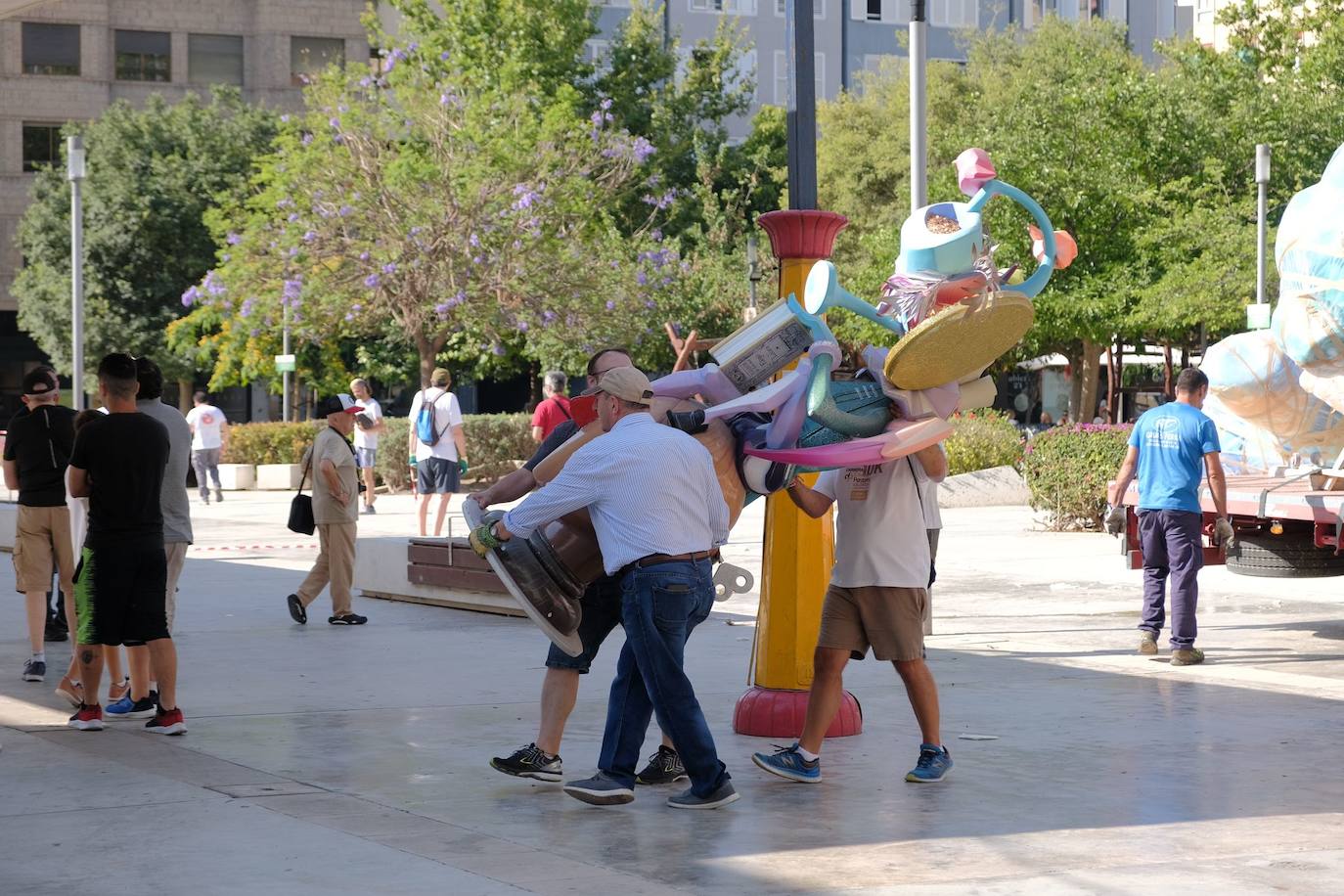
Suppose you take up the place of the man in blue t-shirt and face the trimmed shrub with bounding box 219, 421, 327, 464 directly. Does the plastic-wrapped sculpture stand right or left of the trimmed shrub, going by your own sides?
right

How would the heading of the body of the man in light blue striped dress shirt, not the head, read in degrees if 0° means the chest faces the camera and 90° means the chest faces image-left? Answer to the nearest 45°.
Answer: approximately 135°

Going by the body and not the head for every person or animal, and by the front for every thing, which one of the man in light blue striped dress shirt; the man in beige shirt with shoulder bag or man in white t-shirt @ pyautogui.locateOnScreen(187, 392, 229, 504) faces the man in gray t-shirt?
the man in light blue striped dress shirt

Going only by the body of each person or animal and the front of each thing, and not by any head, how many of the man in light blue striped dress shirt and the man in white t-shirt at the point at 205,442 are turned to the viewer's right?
0

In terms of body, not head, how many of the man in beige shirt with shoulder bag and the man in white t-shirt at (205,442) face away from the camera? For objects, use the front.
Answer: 1

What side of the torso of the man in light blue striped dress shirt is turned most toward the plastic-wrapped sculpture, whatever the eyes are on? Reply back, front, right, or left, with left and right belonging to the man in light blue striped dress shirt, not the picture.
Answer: right
